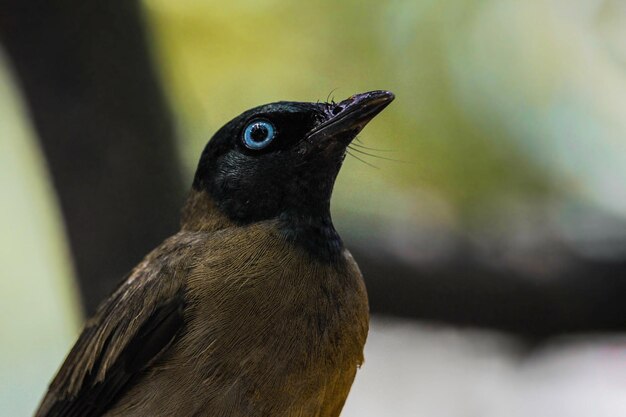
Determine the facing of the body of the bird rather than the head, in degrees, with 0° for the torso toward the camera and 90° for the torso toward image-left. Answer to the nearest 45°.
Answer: approximately 270°
